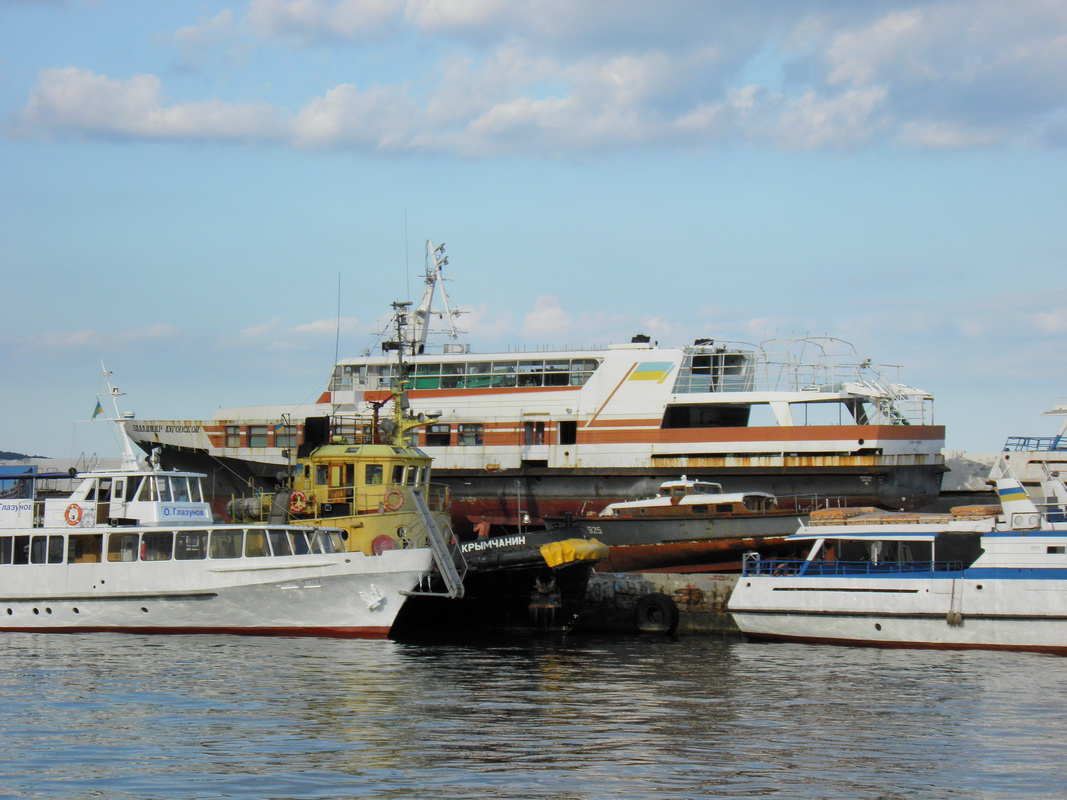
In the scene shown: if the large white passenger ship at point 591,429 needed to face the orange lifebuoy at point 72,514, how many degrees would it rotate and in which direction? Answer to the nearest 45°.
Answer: approximately 45° to its left

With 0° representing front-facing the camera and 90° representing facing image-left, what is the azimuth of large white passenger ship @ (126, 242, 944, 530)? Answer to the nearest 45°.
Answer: approximately 90°

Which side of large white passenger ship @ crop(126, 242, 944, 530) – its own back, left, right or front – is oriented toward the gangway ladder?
left

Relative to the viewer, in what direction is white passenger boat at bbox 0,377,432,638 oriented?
to the viewer's right
